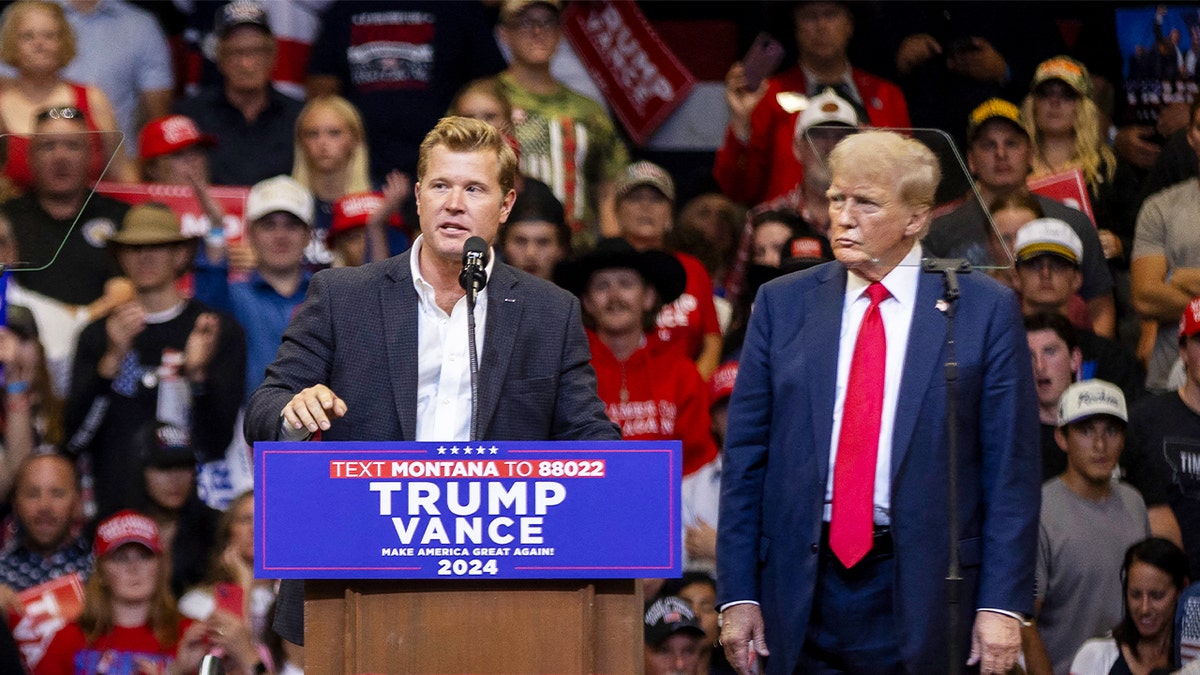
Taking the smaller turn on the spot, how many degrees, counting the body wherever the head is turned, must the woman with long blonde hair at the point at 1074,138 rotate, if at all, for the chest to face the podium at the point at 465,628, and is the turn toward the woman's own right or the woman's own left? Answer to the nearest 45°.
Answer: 0° — they already face it

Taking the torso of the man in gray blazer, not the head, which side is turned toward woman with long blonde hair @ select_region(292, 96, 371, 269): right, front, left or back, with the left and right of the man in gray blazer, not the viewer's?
back

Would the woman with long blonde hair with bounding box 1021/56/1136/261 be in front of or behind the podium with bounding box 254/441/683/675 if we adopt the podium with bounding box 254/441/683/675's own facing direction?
behind

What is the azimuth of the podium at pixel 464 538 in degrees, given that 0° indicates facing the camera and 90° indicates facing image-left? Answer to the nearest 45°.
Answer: approximately 0°

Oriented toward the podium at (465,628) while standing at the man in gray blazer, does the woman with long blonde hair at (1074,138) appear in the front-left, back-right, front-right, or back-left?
back-left

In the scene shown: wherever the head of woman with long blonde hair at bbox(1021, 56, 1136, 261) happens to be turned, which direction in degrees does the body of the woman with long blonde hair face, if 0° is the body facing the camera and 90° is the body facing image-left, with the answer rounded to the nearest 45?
approximately 0°
